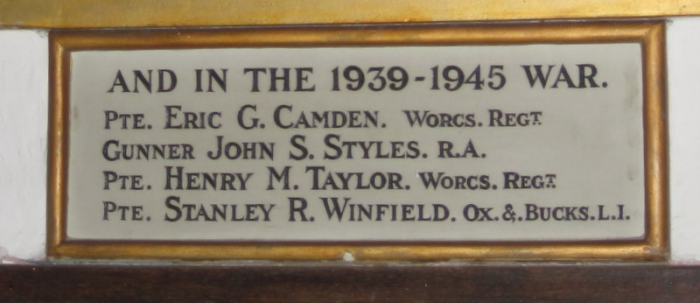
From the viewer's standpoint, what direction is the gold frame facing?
toward the camera
